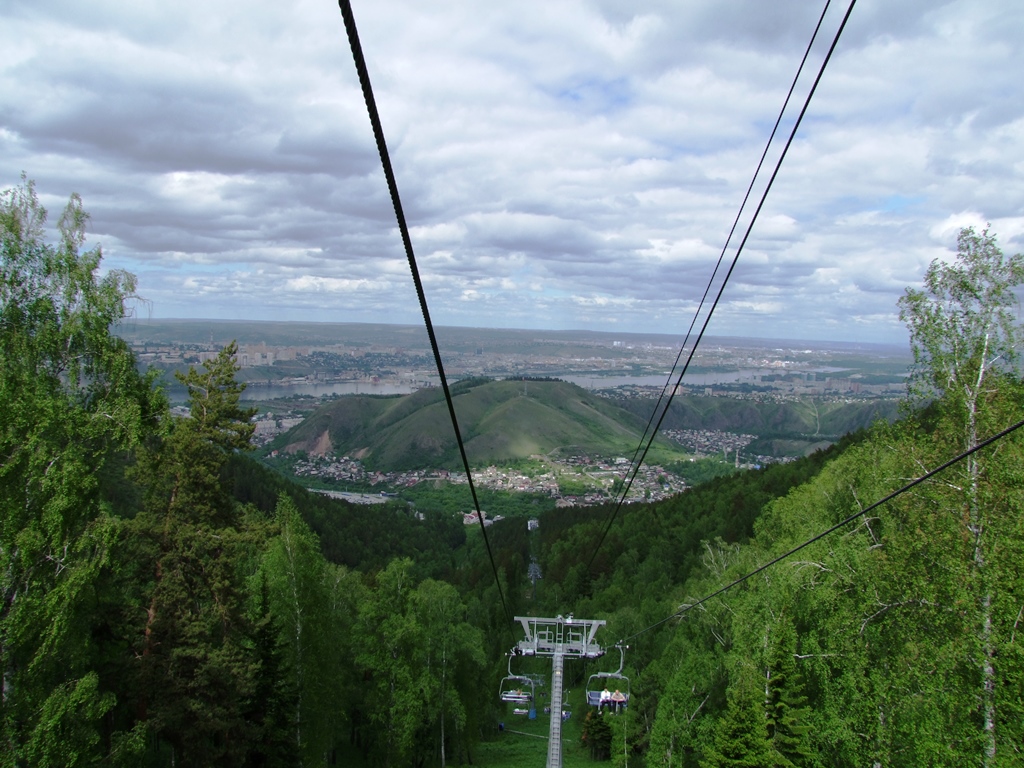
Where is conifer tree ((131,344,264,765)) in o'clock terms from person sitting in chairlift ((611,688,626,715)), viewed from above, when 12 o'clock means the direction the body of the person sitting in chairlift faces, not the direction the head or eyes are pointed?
The conifer tree is roughly at 1 o'clock from the person sitting in chairlift.

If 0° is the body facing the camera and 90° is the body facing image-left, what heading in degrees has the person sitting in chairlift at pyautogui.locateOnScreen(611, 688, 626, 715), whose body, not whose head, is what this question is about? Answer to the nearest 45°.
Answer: approximately 0°

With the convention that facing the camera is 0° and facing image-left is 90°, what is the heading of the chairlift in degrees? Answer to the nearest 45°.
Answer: approximately 0°

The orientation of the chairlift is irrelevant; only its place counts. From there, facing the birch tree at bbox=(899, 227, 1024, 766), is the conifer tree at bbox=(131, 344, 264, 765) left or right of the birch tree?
right

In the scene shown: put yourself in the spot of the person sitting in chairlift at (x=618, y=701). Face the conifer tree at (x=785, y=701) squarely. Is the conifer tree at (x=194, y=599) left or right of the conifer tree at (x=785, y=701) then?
right
